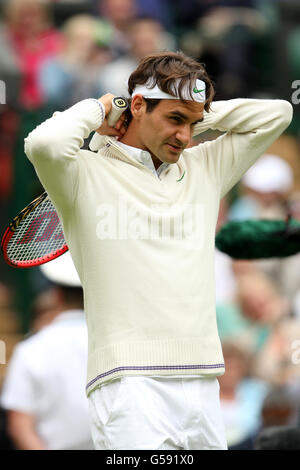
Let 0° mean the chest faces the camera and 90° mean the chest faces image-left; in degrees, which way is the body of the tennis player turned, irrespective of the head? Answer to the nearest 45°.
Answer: approximately 315°

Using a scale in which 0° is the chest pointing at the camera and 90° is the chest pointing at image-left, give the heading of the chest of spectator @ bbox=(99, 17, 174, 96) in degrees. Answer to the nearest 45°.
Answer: approximately 0°

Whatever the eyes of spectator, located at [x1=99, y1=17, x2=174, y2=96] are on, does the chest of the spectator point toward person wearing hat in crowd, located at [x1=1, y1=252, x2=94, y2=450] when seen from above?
yes

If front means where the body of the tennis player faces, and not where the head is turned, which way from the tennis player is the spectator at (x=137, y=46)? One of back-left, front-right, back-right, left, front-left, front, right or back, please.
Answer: back-left

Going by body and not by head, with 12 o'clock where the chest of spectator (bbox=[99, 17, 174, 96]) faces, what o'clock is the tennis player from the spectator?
The tennis player is roughly at 12 o'clock from the spectator.

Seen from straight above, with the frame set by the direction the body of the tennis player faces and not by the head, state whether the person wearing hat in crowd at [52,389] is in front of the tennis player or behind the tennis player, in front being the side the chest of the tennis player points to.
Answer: behind

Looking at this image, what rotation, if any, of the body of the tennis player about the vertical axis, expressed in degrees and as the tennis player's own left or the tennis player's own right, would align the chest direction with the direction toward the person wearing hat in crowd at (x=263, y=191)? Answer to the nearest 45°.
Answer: approximately 135° to the tennis player's own left

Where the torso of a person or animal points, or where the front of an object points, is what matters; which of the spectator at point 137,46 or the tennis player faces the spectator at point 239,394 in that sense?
the spectator at point 137,46

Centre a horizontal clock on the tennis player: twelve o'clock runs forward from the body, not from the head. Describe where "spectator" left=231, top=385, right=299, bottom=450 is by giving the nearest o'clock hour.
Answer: The spectator is roughly at 8 o'clock from the tennis player.
